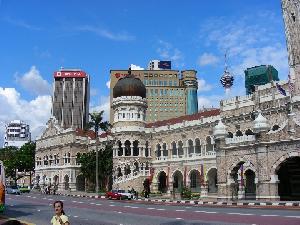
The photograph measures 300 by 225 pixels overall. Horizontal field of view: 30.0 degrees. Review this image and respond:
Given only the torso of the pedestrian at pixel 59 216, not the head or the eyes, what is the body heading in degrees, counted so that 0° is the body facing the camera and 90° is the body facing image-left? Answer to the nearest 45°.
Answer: approximately 45°

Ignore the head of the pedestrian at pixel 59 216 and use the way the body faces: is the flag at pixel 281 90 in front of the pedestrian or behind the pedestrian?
behind
